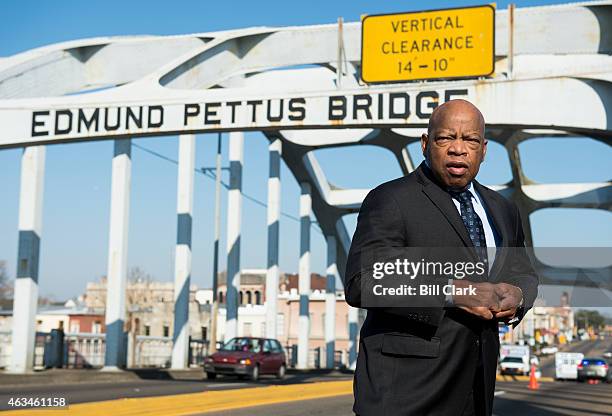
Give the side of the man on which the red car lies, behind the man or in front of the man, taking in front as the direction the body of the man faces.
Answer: behind

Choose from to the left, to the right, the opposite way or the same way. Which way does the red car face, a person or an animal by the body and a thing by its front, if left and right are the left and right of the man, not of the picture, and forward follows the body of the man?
to the right

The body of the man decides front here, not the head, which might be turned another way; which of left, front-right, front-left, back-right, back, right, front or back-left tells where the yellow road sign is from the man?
back-left

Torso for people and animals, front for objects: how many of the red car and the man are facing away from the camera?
0

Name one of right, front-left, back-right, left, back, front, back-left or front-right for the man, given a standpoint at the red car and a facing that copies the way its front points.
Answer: front-left

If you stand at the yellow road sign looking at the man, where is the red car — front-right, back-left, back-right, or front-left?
back-right

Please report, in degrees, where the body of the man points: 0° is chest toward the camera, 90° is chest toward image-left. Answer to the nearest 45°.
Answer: approximately 315°

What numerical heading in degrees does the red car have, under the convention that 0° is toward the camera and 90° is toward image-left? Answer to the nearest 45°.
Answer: approximately 45°
